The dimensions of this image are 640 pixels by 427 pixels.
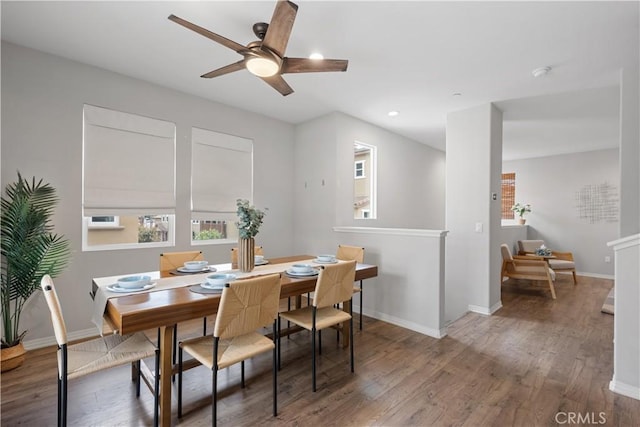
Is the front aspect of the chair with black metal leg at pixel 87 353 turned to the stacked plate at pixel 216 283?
yes

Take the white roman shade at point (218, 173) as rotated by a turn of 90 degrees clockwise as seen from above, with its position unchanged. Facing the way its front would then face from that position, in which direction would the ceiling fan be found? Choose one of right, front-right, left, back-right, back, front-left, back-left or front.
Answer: front-left

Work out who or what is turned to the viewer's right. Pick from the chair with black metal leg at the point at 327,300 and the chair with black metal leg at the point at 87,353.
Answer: the chair with black metal leg at the point at 87,353

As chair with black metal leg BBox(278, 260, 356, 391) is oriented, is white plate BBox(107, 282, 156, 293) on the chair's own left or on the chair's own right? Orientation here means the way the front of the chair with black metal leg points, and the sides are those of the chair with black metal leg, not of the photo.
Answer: on the chair's own left

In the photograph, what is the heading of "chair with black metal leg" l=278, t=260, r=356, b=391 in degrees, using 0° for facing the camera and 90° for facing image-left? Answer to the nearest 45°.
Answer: approximately 135°

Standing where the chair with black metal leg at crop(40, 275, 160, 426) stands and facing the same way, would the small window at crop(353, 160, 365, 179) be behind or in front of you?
in front

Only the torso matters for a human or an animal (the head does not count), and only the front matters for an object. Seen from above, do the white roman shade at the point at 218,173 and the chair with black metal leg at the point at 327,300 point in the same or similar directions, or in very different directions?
very different directions

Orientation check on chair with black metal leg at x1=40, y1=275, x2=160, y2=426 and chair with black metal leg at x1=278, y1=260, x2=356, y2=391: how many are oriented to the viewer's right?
1

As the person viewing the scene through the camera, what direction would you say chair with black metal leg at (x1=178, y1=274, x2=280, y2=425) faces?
facing away from the viewer and to the left of the viewer

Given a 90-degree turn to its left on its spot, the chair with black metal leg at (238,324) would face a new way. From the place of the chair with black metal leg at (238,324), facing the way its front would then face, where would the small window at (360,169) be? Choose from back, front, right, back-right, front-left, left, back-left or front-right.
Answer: back

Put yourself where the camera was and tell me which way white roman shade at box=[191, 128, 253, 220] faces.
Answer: facing the viewer and to the right of the viewer

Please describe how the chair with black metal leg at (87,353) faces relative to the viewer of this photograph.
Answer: facing to the right of the viewer
